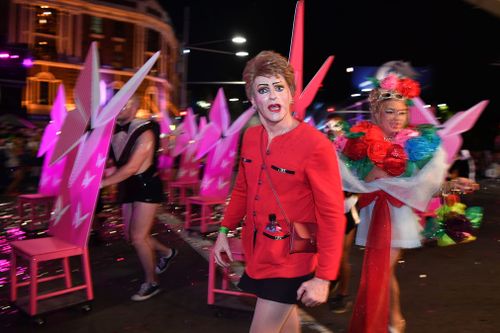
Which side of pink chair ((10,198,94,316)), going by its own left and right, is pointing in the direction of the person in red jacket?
left

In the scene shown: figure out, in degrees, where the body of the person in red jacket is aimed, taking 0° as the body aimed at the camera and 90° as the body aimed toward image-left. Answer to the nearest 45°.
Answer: approximately 45°

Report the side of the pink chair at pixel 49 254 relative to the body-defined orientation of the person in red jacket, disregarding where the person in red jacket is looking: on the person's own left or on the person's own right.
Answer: on the person's own right

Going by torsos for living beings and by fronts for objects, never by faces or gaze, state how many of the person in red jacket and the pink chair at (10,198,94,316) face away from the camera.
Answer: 0

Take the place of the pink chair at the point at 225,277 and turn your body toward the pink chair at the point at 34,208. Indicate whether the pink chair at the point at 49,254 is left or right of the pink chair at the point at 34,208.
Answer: left

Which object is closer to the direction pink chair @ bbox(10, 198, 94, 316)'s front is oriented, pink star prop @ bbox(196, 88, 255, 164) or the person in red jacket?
the person in red jacket

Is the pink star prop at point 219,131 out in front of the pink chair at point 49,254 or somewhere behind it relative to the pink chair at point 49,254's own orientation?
behind

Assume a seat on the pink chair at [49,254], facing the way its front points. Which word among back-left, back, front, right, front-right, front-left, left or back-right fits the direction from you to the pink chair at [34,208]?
back-right
